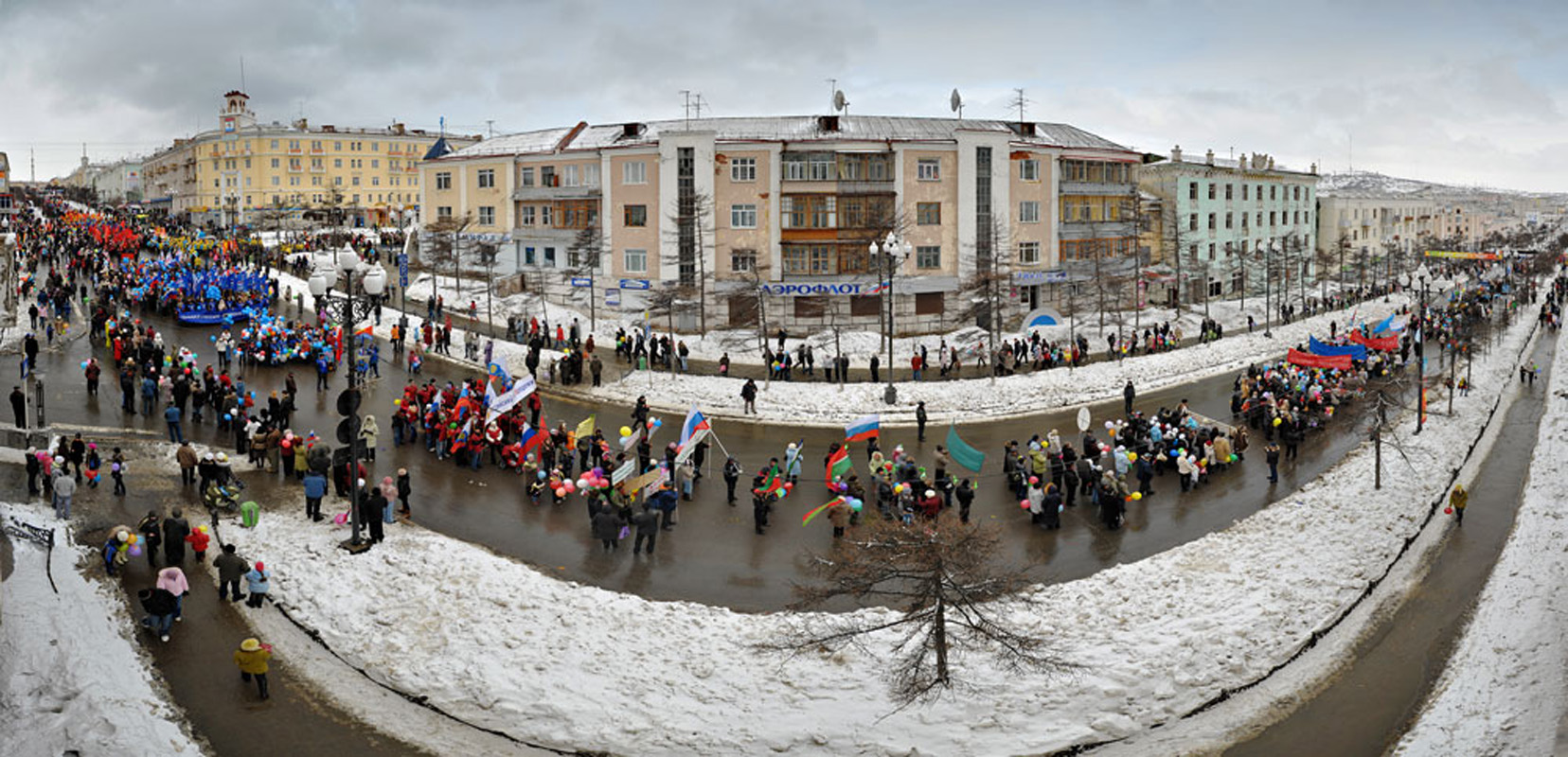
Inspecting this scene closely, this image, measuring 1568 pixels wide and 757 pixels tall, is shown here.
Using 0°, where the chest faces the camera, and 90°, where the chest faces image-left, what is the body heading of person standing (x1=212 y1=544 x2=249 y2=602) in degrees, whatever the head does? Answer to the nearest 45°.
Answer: approximately 180°

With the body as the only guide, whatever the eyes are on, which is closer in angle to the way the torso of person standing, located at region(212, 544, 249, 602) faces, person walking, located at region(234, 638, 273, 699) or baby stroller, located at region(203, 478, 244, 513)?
the baby stroller

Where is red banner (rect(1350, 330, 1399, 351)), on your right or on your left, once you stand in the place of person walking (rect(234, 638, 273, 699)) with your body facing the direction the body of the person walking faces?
on your right

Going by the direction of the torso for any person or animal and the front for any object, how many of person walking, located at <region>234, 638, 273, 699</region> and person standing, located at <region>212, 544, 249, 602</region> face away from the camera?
2

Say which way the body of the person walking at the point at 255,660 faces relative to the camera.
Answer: away from the camera

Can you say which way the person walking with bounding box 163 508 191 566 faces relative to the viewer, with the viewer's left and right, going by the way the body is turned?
facing away from the viewer

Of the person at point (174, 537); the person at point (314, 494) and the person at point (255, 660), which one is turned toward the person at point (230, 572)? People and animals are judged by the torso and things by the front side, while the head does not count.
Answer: the person at point (255, 660)

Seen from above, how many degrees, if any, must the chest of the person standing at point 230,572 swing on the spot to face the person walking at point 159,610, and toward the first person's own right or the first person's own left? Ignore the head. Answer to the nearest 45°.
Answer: approximately 135° to the first person's own left

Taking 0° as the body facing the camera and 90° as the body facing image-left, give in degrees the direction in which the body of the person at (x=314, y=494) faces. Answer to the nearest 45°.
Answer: approximately 180°
